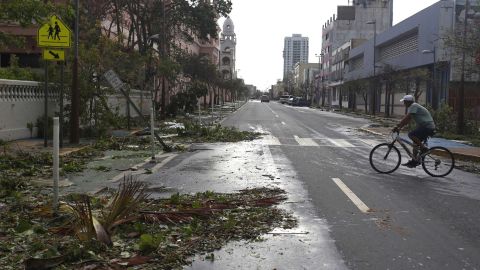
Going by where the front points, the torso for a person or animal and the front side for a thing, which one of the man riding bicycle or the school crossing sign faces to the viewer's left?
the man riding bicycle

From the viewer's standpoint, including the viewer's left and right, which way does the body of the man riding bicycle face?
facing to the left of the viewer

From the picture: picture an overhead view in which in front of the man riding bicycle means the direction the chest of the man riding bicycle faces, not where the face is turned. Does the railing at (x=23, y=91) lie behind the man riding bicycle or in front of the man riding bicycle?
in front

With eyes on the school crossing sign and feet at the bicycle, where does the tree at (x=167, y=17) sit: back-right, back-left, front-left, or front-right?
front-right

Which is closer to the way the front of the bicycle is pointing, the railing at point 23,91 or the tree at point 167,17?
the railing

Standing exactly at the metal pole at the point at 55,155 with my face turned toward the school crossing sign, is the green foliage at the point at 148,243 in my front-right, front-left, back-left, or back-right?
back-right

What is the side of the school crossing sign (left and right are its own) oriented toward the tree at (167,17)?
back

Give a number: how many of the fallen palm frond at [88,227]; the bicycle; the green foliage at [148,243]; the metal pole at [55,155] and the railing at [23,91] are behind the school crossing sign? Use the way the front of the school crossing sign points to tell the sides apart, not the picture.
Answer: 1

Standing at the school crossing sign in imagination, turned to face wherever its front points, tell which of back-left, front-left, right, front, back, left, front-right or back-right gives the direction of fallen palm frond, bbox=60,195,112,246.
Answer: front

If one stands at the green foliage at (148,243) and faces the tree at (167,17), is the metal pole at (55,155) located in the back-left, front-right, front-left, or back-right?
front-left

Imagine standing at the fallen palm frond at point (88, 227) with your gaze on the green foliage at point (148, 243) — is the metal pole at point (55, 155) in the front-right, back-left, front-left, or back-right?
back-left
